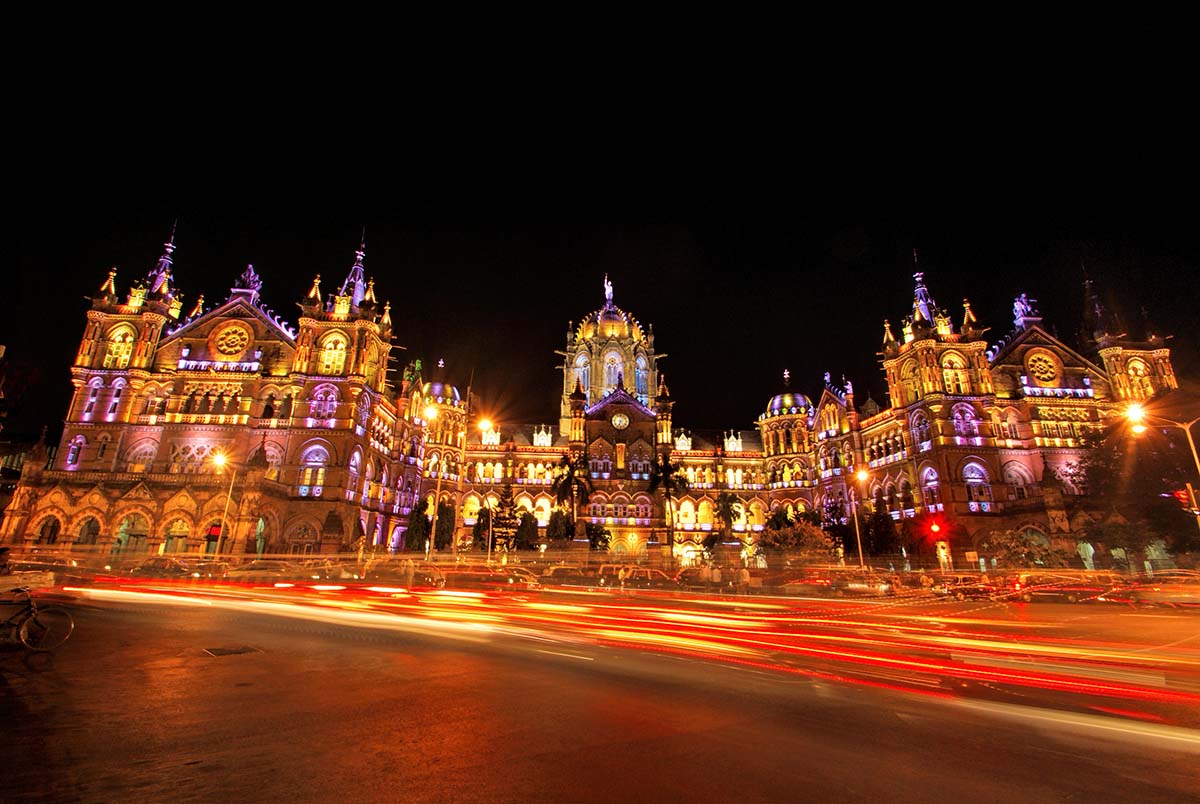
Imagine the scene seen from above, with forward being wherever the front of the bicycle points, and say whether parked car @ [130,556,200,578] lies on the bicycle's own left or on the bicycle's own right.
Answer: on the bicycle's own left

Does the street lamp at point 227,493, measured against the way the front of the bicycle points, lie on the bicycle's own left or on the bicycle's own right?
on the bicycle's own left

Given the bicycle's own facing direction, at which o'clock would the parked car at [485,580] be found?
The parked car is roughly at 11 o'clock from the bicycle.

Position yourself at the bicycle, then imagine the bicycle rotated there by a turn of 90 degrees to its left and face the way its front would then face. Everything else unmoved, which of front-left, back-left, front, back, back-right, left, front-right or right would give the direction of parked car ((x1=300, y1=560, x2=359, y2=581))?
front-right

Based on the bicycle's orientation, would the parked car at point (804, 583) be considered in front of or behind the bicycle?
in front

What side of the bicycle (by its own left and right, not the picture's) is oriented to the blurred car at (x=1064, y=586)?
front

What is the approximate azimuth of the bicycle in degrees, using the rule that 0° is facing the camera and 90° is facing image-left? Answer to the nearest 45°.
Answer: approximately 270°

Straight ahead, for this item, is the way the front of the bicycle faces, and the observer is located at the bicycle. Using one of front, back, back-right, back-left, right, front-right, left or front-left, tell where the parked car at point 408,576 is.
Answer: front-left
